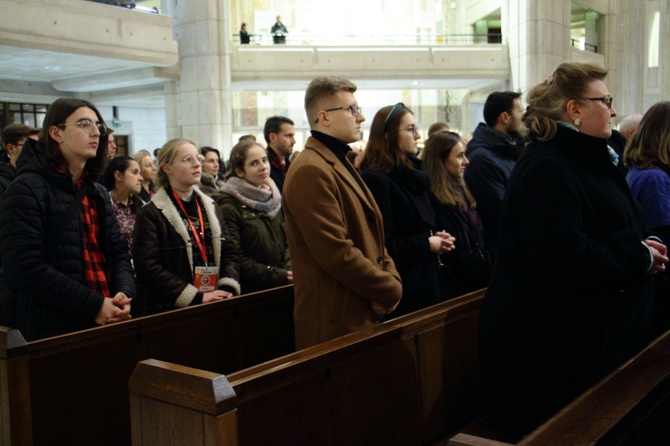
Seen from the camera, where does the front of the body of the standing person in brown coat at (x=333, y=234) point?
to the viewer's right

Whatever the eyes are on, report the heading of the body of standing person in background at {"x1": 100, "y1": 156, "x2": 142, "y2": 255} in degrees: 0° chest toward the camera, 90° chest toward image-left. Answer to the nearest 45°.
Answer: approximately 315°

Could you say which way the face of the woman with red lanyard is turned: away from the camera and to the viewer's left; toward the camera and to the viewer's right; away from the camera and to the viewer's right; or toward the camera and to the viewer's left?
toward the camera and to the viewer's right

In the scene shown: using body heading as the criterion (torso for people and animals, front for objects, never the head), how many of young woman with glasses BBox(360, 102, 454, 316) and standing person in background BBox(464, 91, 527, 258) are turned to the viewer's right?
2

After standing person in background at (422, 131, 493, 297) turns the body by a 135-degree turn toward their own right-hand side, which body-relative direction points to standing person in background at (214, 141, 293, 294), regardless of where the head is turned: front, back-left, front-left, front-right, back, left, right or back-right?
front-right

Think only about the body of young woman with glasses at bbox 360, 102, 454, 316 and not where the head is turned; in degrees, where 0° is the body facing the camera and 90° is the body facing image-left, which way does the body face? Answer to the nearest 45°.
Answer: approximately 270°

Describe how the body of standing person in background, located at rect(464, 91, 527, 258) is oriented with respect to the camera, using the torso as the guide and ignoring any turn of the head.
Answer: to the viewer's right

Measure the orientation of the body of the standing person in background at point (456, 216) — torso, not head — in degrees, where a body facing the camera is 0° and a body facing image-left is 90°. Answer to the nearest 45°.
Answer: approximately 270°

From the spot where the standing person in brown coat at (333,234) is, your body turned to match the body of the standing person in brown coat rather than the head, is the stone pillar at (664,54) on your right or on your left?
on your left

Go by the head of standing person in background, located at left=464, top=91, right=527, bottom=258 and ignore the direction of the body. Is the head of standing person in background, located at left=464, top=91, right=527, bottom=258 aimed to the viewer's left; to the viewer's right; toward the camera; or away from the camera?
to the viewer's right

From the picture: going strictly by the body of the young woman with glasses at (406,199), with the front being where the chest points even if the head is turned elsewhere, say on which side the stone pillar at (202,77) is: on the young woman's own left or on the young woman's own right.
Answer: on the young woman's own left

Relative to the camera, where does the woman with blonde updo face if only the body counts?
to the viewer's right
